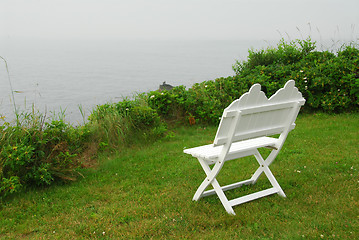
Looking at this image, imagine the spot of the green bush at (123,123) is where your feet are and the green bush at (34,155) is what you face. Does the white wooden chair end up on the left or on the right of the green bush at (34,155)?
left

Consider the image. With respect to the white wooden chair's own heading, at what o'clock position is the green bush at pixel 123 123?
The green bush is roughly at 12 o'clock from the white wooden chair.

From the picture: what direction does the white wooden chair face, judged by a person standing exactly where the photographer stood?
facing away from the viewer and to the left of the viewer

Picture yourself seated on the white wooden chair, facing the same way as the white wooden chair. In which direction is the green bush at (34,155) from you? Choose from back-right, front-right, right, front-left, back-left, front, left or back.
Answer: front-left

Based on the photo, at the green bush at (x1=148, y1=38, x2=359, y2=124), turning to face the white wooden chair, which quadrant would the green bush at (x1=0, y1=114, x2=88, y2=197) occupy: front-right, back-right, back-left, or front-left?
front-right
